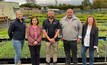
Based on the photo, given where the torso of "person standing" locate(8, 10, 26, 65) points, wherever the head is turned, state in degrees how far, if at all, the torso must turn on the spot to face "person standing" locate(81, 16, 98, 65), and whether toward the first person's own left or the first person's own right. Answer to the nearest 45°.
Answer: approximately 45° to the first person's own left

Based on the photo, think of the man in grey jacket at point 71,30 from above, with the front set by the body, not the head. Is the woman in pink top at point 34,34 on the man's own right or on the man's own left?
on the man's own right

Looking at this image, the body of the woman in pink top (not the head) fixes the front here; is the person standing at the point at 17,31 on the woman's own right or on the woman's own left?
on the woman's own right

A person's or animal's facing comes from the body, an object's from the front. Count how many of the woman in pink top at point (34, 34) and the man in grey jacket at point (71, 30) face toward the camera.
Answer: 2

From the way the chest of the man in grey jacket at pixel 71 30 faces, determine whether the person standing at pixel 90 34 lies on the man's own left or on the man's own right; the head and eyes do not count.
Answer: on the man's own left

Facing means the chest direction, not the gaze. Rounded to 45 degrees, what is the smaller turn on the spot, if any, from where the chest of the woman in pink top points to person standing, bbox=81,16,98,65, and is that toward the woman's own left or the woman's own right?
approximately 90° to the woman's own left

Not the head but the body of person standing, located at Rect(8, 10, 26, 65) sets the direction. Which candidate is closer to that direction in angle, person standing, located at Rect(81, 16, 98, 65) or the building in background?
the person standing

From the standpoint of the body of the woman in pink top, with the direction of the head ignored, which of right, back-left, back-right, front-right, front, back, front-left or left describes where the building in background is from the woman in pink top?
back

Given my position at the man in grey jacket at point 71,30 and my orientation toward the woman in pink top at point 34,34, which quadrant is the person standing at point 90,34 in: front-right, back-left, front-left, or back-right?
back-left
